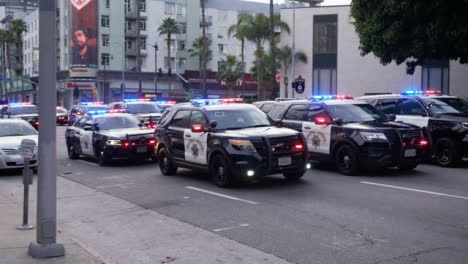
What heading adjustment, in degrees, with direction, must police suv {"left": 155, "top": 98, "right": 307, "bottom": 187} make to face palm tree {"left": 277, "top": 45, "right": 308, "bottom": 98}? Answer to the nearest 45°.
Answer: approximately 135° to its left

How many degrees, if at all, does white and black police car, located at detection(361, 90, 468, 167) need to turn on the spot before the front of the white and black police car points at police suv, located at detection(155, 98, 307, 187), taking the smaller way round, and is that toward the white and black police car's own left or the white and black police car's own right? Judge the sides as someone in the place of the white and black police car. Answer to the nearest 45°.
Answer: approximately 90° to the white and black police car's own right

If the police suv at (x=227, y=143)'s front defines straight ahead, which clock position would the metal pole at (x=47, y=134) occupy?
The metal pole is roughly at 2 o'clock from the police suv.

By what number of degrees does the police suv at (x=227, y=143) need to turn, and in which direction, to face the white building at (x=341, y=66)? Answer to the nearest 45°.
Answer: approximately 135° to its left

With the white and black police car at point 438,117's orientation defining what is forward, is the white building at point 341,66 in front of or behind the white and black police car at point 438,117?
behind
